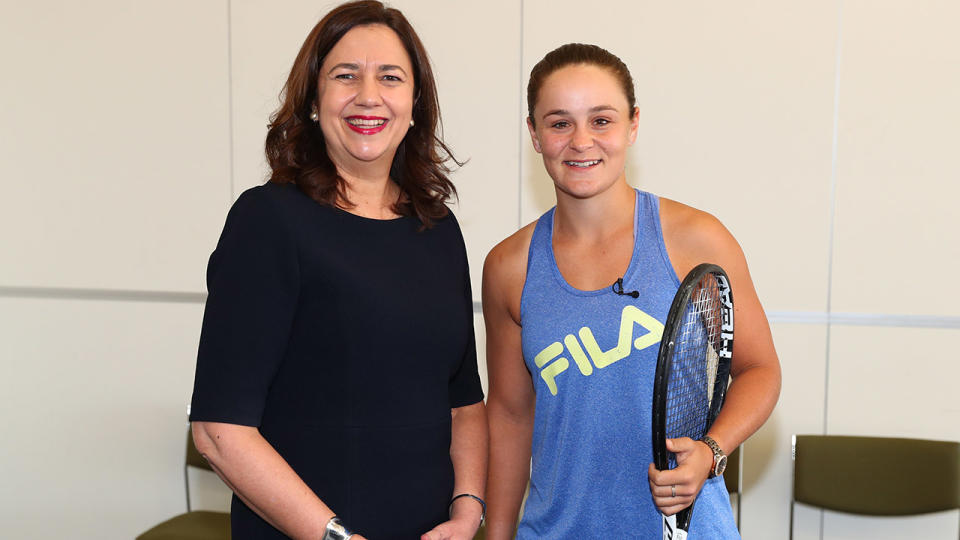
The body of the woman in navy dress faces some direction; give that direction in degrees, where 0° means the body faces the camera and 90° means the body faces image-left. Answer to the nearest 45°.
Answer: approximately 315°

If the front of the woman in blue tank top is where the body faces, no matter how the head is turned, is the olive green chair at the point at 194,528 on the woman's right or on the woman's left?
on the woman's right

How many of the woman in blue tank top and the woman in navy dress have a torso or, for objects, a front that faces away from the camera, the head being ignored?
0

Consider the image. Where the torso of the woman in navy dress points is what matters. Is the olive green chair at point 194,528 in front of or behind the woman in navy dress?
behind

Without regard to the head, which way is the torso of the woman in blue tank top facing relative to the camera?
toward the camera
